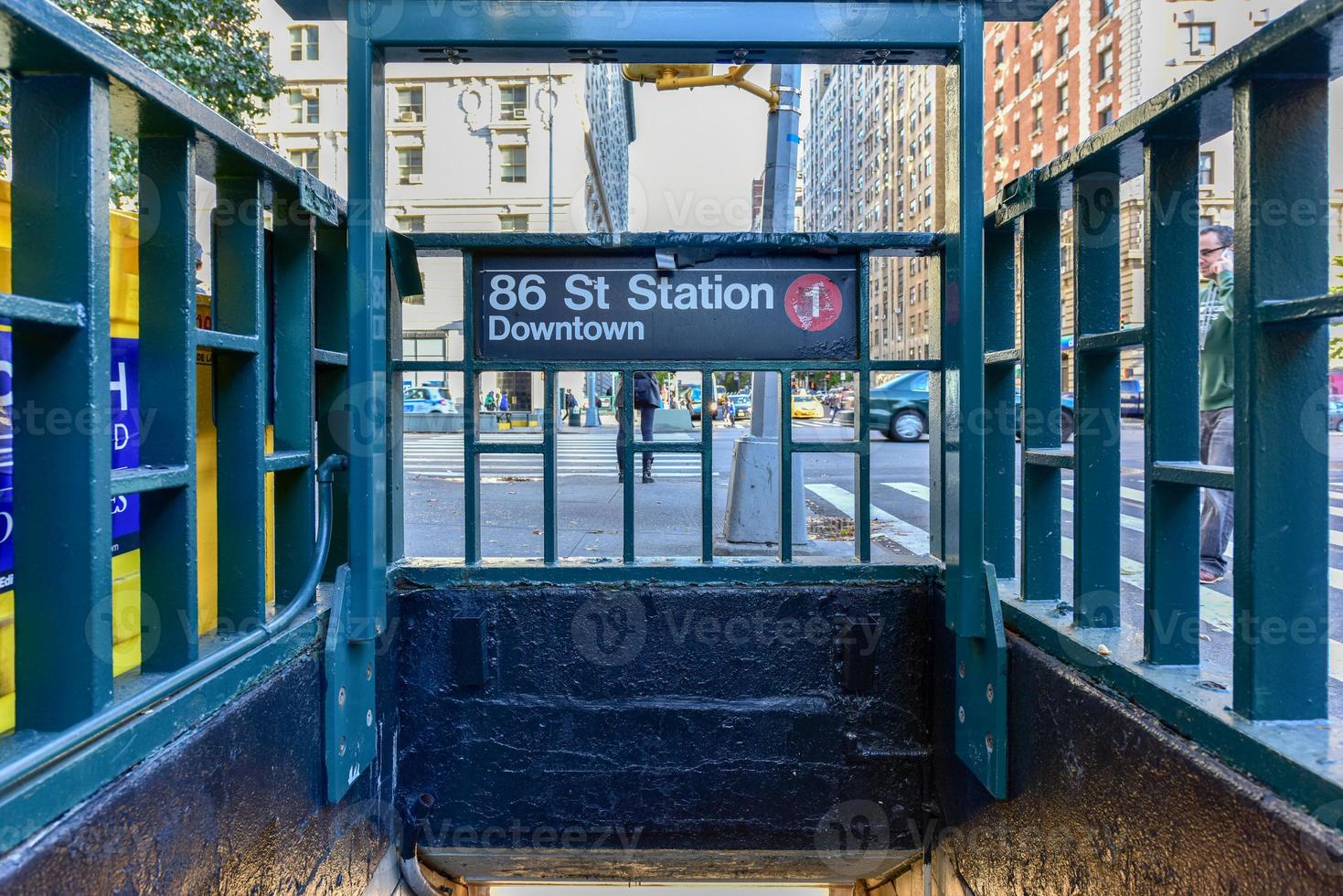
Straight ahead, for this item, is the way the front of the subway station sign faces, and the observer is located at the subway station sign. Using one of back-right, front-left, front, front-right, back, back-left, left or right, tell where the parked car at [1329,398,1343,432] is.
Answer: back-left

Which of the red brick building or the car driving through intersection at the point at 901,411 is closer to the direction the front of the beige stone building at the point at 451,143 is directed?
the car driving through intersection

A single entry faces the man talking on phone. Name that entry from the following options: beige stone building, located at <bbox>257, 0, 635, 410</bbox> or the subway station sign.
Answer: the beige stone building

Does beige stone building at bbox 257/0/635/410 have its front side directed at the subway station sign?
yes

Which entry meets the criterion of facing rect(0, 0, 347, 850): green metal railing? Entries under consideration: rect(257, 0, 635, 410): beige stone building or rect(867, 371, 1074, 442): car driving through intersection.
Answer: the beige stone building

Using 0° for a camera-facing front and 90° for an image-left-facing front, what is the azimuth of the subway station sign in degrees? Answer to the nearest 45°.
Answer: approximately 0°

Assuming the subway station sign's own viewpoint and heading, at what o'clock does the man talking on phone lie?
The man talking on phone is roughly at 8 o'clock from the subway station sign.
